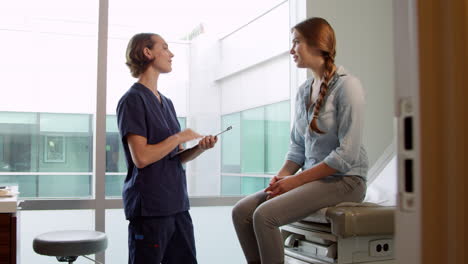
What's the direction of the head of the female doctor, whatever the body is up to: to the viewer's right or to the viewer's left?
to the viewer's right

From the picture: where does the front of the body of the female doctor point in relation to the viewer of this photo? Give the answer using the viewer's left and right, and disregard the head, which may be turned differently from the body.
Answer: facing to the right of the viewer
